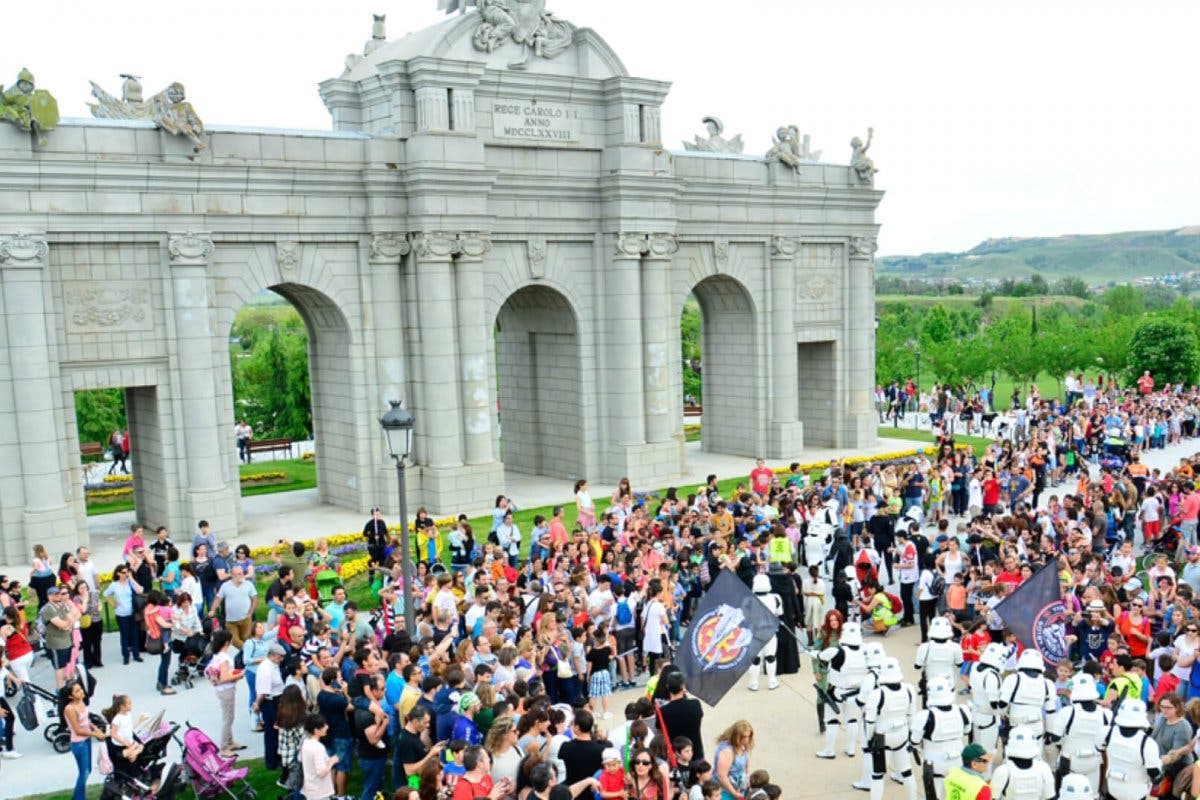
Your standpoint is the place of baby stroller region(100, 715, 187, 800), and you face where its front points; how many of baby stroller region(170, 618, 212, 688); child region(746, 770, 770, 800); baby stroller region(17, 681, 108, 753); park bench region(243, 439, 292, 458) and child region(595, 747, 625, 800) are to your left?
2

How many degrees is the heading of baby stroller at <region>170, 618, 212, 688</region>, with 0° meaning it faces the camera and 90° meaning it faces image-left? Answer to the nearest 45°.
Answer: approximately 45°

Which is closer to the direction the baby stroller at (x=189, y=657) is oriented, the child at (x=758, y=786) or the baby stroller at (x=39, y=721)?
the baby stroller

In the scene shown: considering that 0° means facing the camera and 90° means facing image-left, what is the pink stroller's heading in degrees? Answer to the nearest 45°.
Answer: approximately 315°

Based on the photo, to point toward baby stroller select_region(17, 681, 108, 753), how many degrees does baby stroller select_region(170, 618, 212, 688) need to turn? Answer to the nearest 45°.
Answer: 0° — it already faces it

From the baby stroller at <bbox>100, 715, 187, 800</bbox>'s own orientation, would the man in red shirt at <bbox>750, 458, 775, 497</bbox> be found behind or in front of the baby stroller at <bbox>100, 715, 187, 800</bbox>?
in front

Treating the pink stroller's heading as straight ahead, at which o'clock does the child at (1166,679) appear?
The child is roughly at 11 o'clock from the pink stroller.

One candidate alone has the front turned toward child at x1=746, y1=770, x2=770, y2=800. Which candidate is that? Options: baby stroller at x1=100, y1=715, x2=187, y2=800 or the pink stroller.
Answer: the pink stroller

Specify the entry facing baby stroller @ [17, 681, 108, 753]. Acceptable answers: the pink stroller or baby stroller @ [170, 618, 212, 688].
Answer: baby stroller @ [170, 618, 212, 688]

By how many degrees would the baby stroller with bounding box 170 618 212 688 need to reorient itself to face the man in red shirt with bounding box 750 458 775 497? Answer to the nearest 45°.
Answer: approximately 135° to its left

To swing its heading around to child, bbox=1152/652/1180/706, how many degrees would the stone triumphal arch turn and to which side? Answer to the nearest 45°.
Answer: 0° — it already faces them
